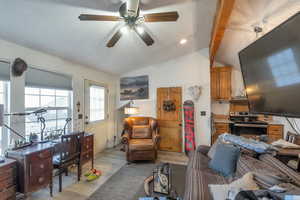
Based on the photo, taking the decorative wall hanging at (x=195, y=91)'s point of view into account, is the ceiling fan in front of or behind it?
in front

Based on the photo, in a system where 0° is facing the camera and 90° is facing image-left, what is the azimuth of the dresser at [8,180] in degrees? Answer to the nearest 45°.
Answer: approximately 315°

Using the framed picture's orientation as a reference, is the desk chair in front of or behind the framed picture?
in front

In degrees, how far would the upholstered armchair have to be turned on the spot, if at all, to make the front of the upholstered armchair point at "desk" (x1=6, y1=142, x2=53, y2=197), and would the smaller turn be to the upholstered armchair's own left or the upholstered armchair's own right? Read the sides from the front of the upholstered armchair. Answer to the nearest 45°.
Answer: approximately 45° to the upholstered armchair's own right

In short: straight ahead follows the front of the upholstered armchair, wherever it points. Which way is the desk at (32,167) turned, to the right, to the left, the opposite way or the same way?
to the left

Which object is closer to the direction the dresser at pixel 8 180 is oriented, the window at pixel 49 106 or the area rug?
the area rug

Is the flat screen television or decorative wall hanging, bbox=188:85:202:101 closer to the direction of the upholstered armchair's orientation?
the flat screen television
